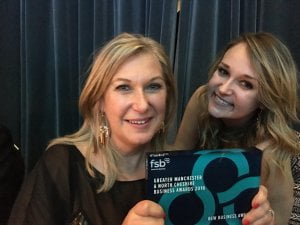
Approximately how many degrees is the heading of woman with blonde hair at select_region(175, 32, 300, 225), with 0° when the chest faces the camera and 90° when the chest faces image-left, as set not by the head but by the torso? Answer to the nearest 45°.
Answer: approximately 45°
